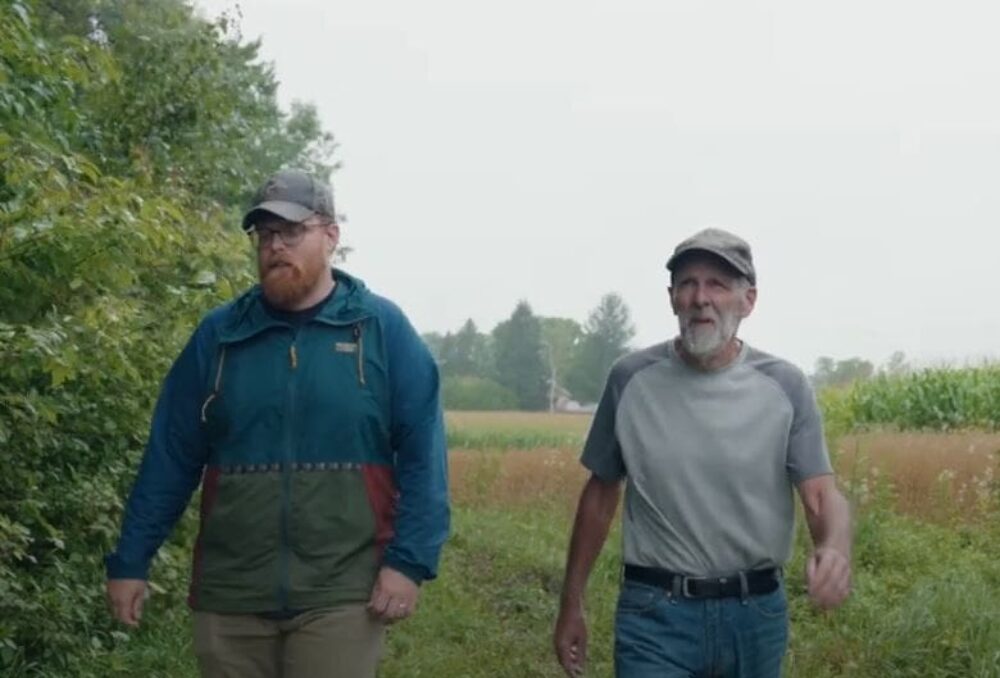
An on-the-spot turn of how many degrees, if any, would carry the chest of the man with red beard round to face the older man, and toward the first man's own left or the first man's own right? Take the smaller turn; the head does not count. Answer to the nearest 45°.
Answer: approximately 90° to the first man's own left

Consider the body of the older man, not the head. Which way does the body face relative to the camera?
toward the camera

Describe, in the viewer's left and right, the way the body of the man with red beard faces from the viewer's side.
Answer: facing the viewer

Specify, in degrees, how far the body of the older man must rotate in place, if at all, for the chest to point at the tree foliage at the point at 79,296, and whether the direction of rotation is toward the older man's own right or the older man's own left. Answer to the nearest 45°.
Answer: approximately 135° to the older man's own right

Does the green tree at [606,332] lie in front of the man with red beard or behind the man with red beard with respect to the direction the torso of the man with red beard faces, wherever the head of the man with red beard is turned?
behind

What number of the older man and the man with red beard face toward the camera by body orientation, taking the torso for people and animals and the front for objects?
2

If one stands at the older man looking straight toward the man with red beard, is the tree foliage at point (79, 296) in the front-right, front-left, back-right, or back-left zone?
front-right
